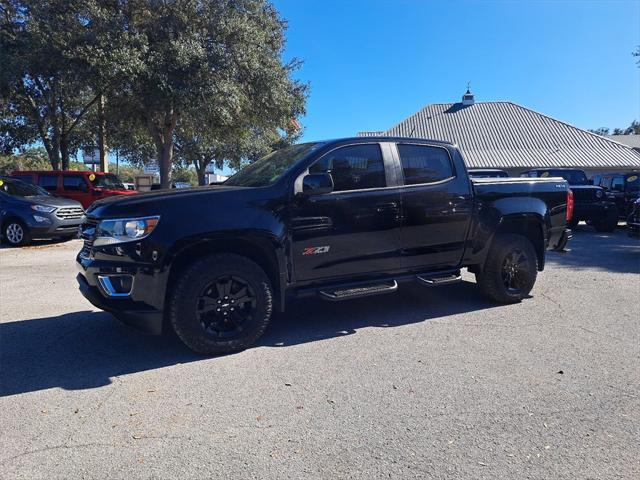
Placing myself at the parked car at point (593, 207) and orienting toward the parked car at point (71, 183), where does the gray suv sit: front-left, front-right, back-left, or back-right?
front-left

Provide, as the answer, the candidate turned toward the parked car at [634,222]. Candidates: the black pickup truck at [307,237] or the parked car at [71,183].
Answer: the parked car at [71,183]

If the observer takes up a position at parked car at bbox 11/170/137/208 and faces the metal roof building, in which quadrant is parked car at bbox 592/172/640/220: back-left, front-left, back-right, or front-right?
front-right

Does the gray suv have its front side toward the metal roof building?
no

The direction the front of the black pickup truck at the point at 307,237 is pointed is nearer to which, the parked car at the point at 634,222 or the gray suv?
the gray suv

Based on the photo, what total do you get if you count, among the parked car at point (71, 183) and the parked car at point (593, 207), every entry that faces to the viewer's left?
0

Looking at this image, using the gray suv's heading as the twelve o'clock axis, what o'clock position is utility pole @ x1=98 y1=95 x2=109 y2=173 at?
The utility pole is roughly at 8 o'clock from the gray suv.

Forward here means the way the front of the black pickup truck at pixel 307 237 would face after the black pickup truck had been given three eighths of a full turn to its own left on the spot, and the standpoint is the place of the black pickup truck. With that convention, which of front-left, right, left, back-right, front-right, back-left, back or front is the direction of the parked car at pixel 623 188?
front-left

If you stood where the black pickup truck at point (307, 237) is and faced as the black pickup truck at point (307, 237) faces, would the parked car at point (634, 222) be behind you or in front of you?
behind

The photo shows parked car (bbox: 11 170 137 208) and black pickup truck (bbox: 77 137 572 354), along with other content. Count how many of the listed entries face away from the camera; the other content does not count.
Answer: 0

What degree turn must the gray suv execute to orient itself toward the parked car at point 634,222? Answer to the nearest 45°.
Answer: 0° — it already faces it

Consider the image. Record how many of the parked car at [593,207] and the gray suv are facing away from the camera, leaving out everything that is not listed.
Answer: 0

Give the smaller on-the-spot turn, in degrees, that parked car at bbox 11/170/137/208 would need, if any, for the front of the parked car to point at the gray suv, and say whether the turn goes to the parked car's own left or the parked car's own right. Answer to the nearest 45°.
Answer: approximately 45° to the parked car's own right

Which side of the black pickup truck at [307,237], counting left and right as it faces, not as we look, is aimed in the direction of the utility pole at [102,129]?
right

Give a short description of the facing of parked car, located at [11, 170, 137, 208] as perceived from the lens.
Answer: facing the viewer and to the right of the viewer

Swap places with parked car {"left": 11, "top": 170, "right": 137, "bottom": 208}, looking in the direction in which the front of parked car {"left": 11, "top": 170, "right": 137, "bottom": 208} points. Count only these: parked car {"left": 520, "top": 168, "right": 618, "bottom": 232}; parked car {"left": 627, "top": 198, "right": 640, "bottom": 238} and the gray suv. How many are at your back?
0

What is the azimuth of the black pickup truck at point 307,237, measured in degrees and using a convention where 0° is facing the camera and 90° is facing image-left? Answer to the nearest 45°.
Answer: approximately 45°

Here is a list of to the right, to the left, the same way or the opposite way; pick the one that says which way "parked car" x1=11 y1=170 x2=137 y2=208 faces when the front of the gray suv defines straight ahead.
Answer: the same way

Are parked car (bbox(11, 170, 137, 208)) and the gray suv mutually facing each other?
no
